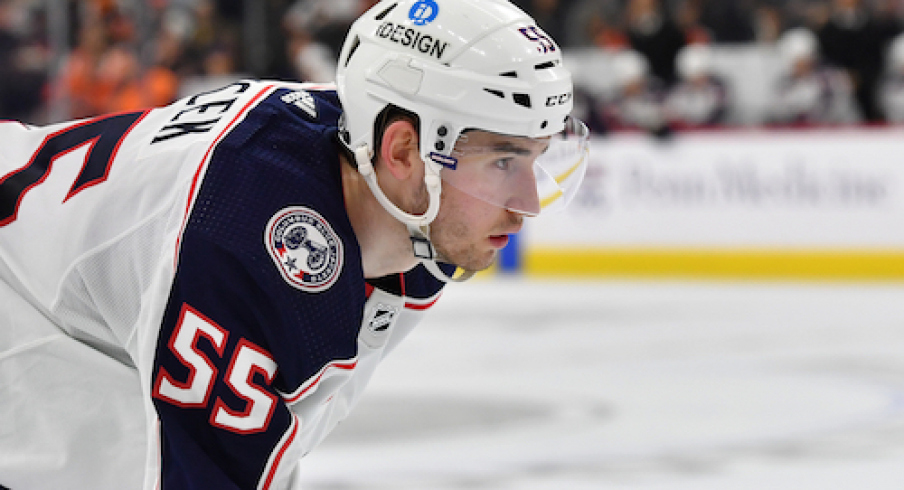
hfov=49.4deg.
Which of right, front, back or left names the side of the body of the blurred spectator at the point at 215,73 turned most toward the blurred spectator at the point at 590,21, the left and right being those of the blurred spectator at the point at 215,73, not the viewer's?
left

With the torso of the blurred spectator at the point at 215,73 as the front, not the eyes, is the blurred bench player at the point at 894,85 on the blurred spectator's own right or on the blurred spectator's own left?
on the blurred spectator's own left

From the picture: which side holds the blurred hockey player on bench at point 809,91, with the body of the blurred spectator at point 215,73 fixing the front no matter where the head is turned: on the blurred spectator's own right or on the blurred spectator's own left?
on the blurred spectator's own left

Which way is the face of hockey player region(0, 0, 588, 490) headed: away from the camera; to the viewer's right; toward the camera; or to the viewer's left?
to the viewer's right

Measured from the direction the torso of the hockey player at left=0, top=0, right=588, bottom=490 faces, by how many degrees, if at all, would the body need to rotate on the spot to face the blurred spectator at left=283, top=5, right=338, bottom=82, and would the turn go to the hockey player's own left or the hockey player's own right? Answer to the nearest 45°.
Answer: approximately 90° to the hockey player's own left

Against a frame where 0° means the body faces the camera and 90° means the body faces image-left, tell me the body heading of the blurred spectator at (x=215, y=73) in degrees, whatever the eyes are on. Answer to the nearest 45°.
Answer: approximately 0°

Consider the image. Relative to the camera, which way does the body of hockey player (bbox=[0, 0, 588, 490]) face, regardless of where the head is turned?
to the viewer's right
